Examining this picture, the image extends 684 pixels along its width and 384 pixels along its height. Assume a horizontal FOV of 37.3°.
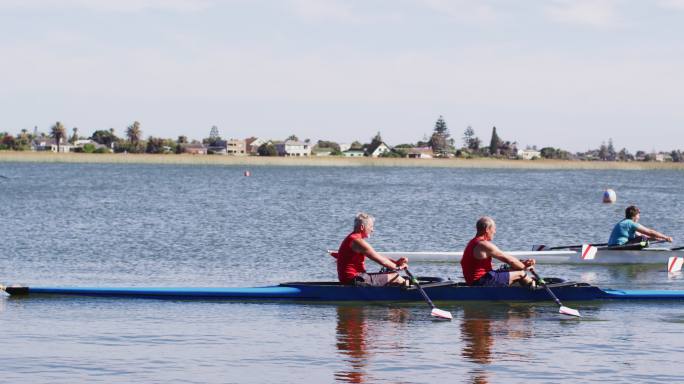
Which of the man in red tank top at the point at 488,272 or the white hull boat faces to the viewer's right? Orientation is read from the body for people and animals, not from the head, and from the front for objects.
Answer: the man in red tank top

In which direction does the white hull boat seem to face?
to the viewer's left

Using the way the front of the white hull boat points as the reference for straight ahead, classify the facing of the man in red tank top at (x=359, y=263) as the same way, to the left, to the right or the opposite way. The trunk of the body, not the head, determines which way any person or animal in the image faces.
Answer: the opposite way

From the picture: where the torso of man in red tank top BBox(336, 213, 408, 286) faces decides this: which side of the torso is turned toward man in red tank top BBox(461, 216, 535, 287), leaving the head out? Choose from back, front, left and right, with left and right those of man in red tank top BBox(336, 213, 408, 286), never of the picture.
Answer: front

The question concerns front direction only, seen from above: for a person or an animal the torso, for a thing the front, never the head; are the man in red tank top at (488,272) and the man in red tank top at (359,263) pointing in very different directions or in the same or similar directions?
same or similar directions

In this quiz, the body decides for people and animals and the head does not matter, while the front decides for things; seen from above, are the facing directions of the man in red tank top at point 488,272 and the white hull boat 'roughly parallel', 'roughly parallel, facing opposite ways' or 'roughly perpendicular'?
roughly parallel, facing opposite ways

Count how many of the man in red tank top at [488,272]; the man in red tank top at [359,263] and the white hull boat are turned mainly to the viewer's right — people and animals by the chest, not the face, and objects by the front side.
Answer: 2

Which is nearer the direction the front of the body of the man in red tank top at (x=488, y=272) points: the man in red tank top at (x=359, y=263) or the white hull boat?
the white hull boat

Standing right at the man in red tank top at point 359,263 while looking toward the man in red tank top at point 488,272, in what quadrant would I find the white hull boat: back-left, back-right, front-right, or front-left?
front-left

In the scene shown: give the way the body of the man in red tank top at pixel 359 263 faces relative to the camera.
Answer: to the viewer's right

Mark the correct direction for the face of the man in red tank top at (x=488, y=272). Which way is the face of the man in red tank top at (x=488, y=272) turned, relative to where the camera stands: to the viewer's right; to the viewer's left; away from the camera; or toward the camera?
to the viewer's right

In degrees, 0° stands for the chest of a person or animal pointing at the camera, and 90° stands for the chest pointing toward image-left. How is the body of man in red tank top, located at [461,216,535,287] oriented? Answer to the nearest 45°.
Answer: approximately 270°

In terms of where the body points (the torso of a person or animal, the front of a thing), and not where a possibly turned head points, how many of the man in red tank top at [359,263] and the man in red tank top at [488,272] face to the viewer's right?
2

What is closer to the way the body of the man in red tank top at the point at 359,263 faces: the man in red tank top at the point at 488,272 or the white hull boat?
the man in red tank top

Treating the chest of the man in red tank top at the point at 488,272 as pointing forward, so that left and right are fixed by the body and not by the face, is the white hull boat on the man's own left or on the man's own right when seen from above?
on the man's own left

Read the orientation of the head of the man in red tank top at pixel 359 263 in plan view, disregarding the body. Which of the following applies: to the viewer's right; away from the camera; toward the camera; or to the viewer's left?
to the viewer's right
